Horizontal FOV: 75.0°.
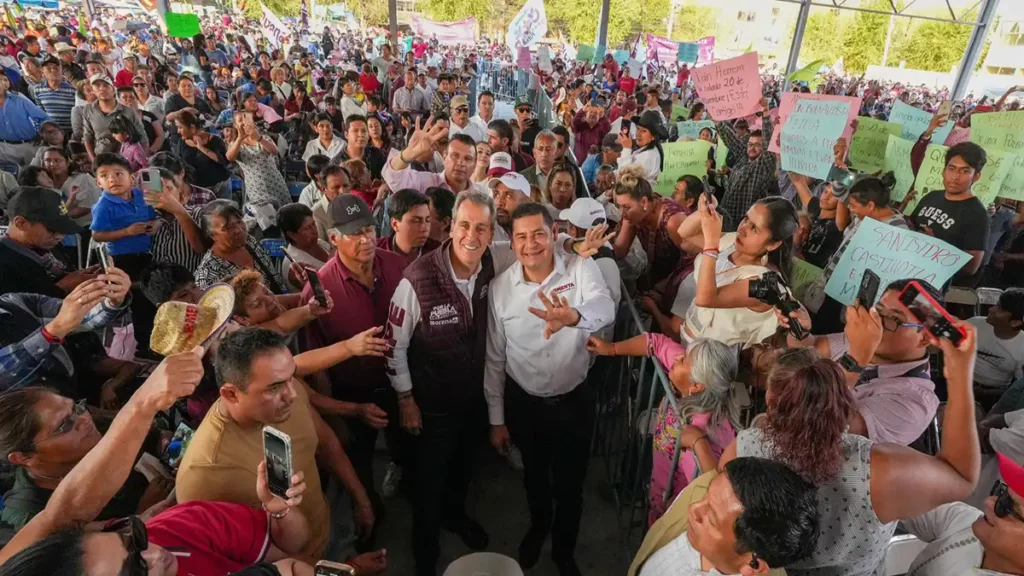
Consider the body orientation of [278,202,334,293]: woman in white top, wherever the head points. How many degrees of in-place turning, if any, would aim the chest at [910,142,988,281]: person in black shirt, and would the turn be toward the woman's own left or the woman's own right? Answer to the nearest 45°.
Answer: approximately 45° to the woman's own left

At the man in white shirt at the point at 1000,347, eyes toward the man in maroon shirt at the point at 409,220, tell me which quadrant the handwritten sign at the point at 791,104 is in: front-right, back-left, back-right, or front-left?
front-right

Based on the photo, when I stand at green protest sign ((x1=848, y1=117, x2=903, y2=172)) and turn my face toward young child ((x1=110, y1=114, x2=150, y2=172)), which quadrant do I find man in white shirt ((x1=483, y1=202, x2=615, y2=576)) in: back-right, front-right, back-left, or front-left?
front-left

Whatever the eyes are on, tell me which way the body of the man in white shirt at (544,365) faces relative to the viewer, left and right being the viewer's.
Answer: facing the viewer

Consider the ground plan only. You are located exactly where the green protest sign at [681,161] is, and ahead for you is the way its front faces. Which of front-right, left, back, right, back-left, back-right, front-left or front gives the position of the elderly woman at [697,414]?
front

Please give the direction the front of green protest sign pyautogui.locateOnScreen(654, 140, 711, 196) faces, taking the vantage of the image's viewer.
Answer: facing the viewer

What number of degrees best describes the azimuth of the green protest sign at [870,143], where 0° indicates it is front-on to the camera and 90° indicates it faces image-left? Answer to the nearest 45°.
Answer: approximately 0°

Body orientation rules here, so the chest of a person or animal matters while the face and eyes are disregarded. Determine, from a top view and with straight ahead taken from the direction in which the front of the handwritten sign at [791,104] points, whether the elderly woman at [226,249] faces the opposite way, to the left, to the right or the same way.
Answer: to the left

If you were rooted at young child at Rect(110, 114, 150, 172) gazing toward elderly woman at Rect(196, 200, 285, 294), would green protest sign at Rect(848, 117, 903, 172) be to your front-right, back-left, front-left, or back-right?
front-left

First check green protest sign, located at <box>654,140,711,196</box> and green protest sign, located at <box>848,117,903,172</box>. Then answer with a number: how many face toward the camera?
2
